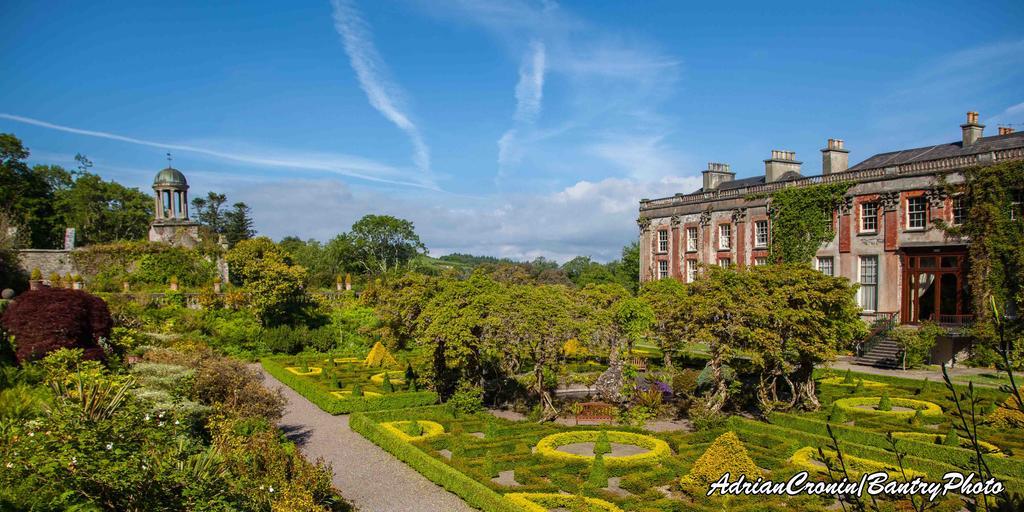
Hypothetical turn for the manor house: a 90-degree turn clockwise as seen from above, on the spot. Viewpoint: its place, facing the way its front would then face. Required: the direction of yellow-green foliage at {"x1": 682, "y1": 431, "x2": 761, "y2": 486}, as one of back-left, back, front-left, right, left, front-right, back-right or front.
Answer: back-left

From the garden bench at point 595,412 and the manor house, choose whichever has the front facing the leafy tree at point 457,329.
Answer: the manor house

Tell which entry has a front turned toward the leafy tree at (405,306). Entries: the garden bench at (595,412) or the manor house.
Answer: the manor house

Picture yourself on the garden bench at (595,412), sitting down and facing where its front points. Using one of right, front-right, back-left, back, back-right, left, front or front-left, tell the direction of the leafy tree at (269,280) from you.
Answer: back-right

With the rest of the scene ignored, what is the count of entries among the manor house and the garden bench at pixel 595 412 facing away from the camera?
0

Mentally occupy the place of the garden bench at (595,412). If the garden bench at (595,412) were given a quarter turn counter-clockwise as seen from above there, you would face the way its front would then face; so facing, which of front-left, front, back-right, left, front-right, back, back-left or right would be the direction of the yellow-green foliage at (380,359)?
back-left

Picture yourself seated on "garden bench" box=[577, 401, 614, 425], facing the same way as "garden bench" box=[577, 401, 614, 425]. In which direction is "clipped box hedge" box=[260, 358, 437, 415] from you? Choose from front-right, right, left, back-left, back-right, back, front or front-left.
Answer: right

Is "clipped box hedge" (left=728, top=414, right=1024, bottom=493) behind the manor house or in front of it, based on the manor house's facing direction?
in front

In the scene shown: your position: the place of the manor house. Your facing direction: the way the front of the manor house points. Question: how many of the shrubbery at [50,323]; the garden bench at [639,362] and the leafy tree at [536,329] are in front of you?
3

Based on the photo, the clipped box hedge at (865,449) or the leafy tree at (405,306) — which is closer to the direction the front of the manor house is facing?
the leafy tree

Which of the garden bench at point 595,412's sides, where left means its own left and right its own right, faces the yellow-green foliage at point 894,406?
left

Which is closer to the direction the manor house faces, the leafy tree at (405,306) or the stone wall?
the leafy tree

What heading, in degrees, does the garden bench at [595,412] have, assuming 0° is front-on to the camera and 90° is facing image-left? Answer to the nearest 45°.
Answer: approximately 0°

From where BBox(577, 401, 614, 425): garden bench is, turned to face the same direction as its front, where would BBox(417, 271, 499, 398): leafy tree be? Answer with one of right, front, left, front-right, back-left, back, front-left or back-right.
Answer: right

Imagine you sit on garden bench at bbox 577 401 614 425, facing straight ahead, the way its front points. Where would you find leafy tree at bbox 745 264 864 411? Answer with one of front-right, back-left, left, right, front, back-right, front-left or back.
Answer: left

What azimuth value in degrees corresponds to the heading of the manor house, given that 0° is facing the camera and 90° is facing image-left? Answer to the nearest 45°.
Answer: approximately 45°
